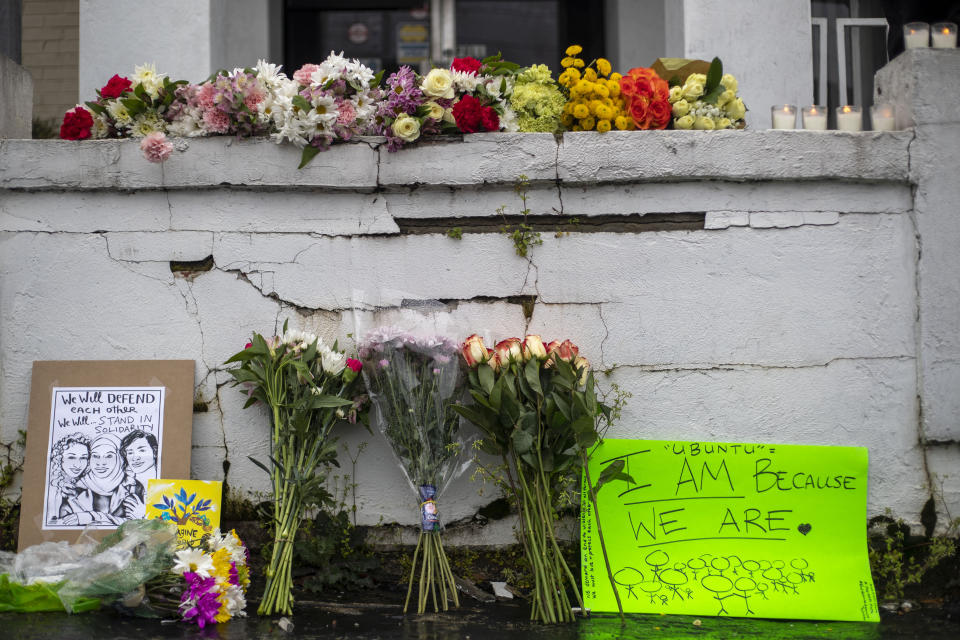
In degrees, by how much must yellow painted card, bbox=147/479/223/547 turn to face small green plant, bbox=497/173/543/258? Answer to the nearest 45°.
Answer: approximately 90° to its left

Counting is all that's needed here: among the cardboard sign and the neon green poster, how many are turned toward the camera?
2

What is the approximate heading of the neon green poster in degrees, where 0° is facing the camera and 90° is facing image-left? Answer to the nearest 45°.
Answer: approximately 0°

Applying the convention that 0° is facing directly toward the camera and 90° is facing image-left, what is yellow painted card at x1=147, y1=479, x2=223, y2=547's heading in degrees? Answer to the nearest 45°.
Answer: approximately 0°
